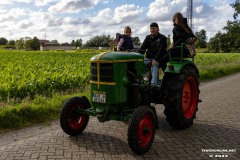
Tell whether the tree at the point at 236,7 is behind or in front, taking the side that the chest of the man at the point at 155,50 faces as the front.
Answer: behind

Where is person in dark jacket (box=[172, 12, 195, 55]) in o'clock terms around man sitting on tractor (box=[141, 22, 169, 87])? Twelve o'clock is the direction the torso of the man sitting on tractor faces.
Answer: The person in dark jacket is roughly at 7 o'clock from the man sitting on tractor.

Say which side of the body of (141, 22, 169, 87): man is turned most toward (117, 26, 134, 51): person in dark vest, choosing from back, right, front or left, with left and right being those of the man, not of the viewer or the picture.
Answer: right

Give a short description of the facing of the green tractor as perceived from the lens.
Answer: facing the viewer and to the left of the viewer
